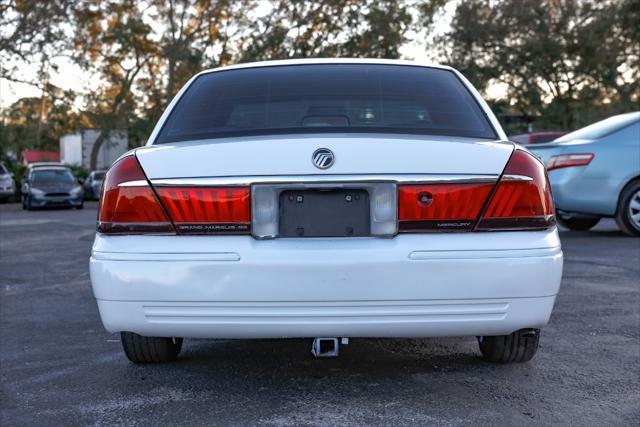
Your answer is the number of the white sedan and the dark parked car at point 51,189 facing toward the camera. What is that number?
1

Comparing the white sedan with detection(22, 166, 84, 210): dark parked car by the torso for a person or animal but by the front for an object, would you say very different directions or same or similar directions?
very different directions

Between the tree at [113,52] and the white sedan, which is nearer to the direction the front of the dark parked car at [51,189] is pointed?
the white sedan

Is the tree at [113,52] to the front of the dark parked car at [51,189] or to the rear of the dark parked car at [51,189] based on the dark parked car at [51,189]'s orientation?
to the rear

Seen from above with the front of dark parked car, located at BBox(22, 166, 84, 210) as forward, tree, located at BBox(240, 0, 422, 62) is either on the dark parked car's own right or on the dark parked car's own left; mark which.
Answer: on the dark parked car's own left

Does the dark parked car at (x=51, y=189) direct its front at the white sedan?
yes

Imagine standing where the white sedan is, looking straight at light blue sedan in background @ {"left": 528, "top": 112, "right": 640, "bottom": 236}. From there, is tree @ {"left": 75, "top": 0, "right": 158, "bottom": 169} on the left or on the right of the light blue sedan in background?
left

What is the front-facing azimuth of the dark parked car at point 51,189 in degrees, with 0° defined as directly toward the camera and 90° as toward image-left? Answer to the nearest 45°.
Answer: approximately 0°

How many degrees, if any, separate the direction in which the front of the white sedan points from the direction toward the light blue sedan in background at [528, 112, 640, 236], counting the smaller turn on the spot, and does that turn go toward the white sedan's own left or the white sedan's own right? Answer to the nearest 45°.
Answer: approximately 45° to the white sedan's own right

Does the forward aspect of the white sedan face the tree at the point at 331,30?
yes

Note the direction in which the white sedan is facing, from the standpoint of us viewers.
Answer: facing away from the viewer

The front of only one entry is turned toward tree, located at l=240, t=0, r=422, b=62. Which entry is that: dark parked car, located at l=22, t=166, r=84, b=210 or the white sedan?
the white sedan
